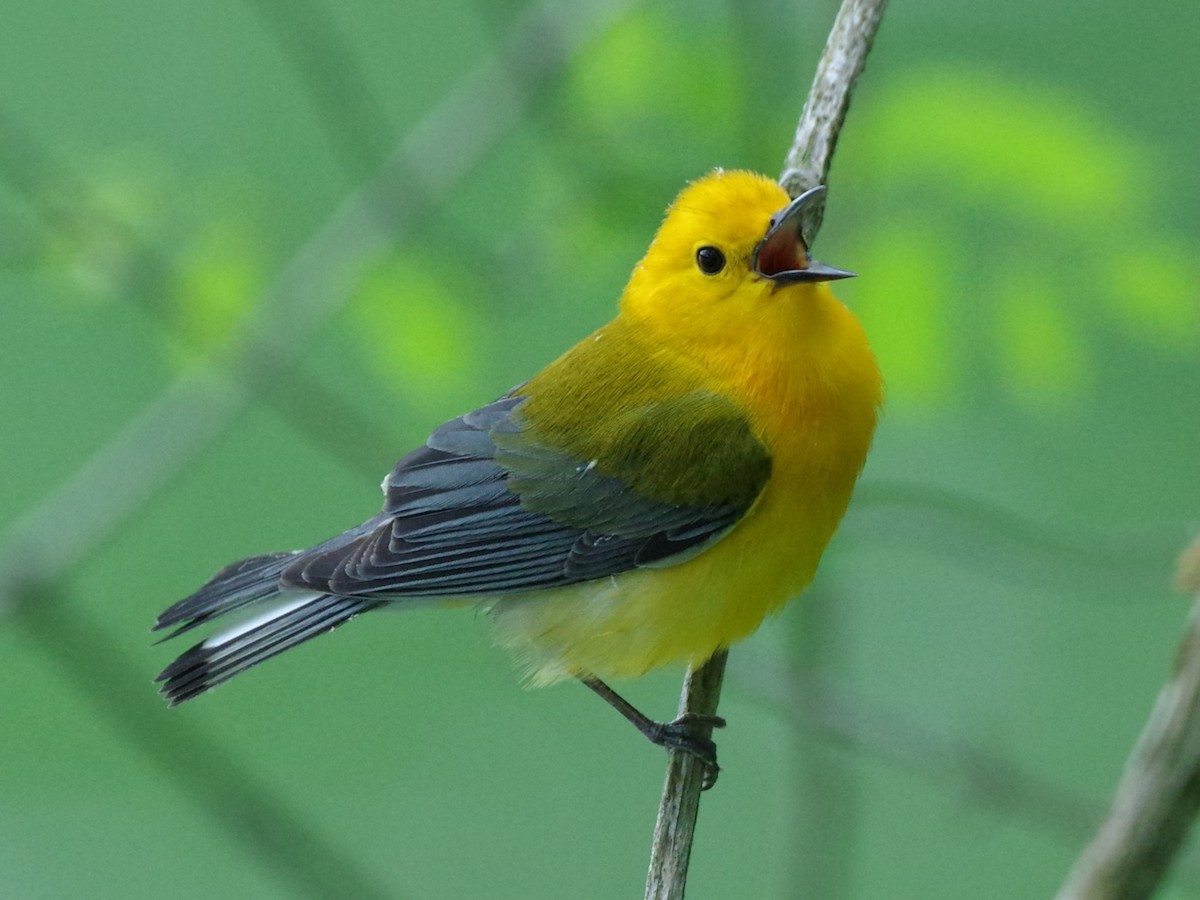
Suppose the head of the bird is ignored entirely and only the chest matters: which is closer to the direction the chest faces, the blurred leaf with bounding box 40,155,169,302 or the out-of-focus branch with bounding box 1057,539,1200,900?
the out-of-focus branch

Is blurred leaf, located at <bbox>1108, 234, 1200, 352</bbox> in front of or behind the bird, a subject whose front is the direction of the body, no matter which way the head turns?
in front

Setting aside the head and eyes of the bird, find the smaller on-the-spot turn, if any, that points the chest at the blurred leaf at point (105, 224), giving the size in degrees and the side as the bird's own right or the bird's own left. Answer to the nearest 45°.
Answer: approximately 180°

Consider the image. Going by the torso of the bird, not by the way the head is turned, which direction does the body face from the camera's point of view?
to the viewer's right

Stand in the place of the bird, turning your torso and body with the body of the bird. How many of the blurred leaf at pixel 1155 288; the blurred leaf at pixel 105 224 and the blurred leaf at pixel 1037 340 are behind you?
1

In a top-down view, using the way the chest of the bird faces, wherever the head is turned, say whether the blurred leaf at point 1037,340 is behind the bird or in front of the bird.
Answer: in front

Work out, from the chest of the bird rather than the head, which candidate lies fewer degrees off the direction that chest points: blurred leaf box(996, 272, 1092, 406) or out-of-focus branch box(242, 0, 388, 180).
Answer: the blurred leaf
